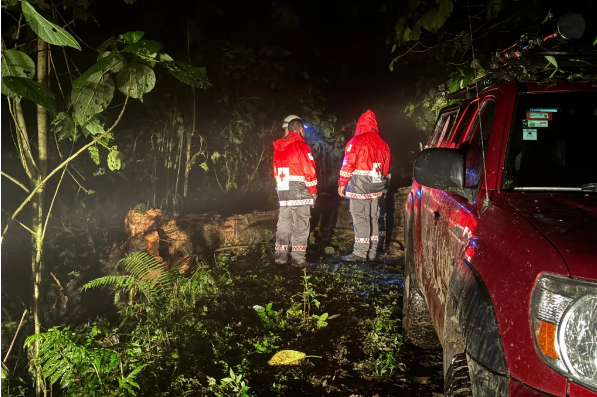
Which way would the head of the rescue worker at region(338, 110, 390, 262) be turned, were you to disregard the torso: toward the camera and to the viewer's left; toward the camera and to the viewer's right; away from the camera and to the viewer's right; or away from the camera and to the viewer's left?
away from the camera and to the viewer's left

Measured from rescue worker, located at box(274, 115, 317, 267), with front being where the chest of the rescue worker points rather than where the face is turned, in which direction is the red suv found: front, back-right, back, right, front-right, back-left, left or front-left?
back-right

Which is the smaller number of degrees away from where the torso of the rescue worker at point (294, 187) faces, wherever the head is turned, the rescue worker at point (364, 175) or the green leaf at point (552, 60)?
the rescue worker

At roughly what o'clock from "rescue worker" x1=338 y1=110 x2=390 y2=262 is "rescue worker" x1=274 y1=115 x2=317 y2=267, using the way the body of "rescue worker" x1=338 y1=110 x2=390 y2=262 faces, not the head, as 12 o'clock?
"rescue worker" x1=274 y1=115 x2=317 y2=267 is roughly at 10 o'clock from "rescue worker" x1=338 y1=110 x2=390 y2=262.

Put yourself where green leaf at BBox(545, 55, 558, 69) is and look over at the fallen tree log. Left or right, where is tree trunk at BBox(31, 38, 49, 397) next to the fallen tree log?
left

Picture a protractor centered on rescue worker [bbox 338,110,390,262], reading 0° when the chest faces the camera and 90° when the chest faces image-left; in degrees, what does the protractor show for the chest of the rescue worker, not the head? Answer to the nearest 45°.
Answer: approximately 135°

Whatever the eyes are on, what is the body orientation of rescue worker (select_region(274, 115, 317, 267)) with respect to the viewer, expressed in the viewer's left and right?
facing away from the viewer and to the right of the viewer

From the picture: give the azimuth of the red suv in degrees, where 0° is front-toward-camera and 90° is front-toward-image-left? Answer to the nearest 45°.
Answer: approximately 315°
